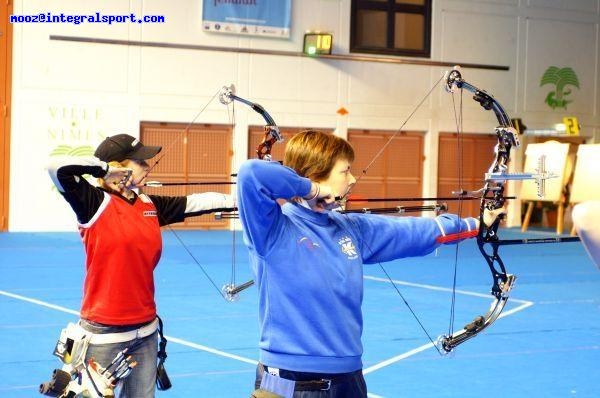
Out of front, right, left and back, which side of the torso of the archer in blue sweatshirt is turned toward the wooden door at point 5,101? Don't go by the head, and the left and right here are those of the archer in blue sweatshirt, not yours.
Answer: back

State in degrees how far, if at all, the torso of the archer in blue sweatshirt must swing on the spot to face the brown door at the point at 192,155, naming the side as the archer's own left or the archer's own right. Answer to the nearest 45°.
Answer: approximately 135° to the archer's own left

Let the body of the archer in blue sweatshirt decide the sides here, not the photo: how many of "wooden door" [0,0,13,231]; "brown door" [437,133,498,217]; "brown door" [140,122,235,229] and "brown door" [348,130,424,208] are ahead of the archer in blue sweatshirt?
0

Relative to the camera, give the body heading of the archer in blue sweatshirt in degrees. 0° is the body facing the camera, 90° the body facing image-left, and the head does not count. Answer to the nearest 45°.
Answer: approximately 315°

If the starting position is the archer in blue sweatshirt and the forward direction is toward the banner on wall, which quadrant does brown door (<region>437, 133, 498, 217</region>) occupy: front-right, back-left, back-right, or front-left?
front-right

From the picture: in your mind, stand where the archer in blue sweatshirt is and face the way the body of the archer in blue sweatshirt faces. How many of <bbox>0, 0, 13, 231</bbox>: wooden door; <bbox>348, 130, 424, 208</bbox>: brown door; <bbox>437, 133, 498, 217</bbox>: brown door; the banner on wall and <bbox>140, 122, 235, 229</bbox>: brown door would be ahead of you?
0

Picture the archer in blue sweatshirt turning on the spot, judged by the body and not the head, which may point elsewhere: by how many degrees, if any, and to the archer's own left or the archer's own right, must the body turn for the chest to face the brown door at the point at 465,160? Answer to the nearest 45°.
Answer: approximately 135° to the archer's own left

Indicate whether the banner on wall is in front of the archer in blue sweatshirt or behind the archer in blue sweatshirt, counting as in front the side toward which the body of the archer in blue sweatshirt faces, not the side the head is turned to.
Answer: behind

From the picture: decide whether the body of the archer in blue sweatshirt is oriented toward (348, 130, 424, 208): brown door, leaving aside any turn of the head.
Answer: no

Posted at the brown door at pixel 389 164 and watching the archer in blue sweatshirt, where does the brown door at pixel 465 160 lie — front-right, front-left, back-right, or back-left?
back-left

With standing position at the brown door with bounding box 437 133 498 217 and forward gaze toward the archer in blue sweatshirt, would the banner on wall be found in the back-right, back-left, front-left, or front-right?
front-right
